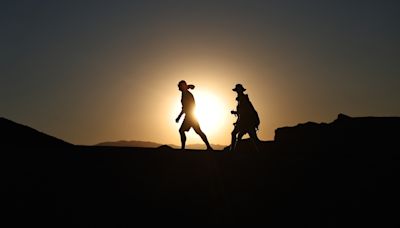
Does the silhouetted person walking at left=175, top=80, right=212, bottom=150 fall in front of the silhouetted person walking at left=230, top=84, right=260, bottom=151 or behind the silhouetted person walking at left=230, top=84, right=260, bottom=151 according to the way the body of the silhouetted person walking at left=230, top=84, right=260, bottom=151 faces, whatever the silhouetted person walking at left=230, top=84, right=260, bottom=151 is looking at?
in front

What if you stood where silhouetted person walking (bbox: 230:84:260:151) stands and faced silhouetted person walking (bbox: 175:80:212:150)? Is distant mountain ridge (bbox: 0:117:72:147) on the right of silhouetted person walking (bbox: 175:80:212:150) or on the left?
right

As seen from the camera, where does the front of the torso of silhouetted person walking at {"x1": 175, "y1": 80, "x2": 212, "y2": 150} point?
to the viewer's left

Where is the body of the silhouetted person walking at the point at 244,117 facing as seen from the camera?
to the viewer's left

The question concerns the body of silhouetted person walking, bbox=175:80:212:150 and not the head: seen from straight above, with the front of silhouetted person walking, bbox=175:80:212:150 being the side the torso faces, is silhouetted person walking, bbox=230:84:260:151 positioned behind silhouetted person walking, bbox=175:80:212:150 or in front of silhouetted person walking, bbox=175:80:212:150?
behind

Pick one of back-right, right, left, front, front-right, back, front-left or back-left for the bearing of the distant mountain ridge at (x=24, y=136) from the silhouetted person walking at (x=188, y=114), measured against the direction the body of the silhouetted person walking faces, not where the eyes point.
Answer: front-right

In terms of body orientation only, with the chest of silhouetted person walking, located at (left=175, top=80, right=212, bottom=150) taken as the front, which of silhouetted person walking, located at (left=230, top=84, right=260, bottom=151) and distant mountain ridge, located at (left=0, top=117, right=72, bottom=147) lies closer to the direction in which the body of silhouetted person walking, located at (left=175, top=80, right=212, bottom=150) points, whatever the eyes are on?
the distant mountain ridge

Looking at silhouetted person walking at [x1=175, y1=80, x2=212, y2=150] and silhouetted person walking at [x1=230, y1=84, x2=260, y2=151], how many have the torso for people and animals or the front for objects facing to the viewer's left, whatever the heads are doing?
2

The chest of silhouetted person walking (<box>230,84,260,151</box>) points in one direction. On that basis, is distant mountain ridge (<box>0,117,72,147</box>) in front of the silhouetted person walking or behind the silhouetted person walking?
in front
